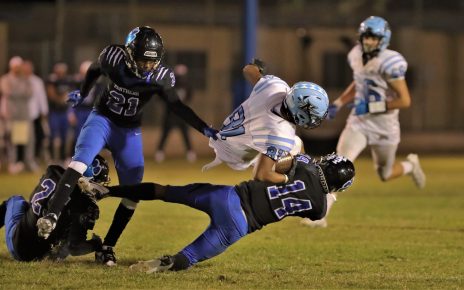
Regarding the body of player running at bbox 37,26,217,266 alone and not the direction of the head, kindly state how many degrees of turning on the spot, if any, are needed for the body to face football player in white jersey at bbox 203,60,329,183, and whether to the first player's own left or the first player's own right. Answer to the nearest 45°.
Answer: approximately 45° to the first player's own left

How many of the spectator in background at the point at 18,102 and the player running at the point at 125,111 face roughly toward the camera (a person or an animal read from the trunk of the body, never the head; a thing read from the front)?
2

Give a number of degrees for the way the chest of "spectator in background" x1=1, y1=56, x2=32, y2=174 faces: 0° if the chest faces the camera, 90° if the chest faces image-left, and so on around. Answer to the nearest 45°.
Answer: approximately 0°

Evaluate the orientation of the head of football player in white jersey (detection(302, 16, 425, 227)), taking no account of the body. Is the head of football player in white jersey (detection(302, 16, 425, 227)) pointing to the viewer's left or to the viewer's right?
to the viewer's left

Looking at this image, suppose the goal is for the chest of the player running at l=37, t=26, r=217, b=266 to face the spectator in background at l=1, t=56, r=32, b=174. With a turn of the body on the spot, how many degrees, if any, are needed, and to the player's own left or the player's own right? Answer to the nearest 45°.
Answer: approximately 180°

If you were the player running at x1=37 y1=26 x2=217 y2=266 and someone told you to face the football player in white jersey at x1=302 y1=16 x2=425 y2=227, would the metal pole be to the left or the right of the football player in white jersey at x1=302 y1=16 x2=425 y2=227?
left

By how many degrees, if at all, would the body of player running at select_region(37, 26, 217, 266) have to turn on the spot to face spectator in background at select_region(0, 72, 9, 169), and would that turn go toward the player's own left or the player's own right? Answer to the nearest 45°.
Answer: approximately 180°

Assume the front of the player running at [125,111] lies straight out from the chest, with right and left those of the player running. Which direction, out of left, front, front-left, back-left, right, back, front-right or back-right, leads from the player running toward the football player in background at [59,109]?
back

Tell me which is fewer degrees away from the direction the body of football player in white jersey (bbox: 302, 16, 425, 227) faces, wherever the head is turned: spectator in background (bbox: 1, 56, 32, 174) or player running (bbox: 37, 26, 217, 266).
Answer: the player running

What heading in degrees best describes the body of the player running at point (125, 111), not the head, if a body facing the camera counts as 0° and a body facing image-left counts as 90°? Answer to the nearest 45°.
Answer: approximately 0°
